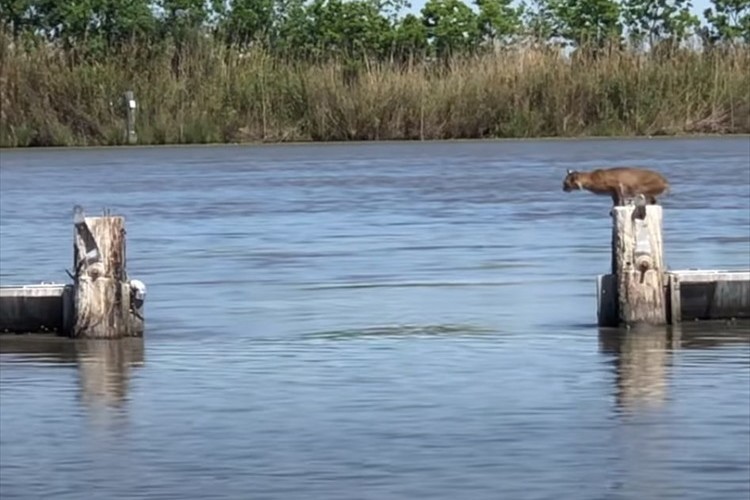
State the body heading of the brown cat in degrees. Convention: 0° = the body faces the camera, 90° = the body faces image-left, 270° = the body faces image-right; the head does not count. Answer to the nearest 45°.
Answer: approximately 90°
